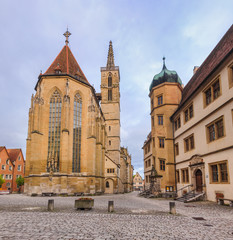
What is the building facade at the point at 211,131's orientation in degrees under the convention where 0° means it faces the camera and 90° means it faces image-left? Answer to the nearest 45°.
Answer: approximately 45°

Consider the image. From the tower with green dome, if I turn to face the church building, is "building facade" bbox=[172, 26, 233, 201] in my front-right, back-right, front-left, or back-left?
back-left

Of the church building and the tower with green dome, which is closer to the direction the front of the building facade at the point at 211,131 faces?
the church building

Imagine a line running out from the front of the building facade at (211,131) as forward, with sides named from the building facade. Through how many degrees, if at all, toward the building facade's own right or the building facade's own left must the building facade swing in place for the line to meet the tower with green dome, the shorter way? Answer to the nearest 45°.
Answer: approximately 90° to the building facade's own right

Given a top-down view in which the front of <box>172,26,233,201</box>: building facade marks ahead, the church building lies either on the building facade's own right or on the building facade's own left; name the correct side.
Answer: on the building facade's own right
